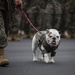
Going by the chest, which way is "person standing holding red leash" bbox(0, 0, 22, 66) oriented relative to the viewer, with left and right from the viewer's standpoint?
facing the viewer and to the right of the viewer

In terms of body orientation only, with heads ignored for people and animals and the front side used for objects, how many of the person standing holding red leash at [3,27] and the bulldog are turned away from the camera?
0

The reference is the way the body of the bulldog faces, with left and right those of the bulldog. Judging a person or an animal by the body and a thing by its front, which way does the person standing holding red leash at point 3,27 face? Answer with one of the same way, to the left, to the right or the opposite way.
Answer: the same way

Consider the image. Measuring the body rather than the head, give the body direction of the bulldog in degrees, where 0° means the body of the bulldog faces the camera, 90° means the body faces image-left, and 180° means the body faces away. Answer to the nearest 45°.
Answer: approximately 315°

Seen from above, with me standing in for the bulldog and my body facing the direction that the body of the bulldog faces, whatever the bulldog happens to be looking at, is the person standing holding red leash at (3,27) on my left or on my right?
on my right
